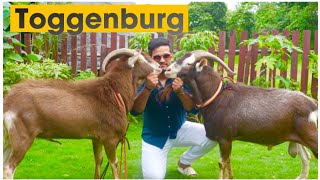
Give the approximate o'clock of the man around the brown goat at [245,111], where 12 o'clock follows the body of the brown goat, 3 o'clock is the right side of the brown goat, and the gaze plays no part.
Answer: The man is roughly at 1 o'clock from the brown goat.

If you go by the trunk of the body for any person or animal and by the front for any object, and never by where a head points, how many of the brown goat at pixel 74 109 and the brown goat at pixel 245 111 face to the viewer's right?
1

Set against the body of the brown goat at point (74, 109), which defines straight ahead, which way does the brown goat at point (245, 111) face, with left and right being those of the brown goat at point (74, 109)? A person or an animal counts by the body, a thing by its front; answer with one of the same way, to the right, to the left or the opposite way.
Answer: the opposite way

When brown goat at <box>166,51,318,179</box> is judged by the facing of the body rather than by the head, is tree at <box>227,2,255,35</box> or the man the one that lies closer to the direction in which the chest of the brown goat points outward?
the man

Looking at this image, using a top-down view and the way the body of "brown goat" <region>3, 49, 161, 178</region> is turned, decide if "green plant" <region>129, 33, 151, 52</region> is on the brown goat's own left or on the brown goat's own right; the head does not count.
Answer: on the brown goat's own left

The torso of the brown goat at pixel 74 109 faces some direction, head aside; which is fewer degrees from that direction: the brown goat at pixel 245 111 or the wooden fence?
the brown goat

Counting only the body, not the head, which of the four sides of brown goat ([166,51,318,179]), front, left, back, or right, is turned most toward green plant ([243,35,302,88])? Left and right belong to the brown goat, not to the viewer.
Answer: right

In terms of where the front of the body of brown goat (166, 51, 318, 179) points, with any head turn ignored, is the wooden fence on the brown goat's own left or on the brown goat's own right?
on the brown goat's own right

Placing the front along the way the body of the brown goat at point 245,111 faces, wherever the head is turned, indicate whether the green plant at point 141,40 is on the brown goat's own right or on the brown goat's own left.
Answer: on the brown goat's own right

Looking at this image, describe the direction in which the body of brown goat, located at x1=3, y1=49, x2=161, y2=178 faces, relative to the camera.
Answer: to the viewer's right

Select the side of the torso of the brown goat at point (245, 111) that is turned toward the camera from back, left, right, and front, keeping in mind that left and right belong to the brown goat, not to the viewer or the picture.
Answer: left

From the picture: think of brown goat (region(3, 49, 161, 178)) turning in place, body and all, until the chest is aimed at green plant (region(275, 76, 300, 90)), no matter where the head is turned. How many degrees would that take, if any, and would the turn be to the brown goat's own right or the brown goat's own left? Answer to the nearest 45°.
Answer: approximately 45° to the brown goat's own left

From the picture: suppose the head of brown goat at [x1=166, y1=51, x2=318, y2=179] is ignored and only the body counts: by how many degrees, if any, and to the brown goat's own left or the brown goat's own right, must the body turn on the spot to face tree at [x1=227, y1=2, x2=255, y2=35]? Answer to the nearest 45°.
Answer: approximately 90° to the brown goat's own right
